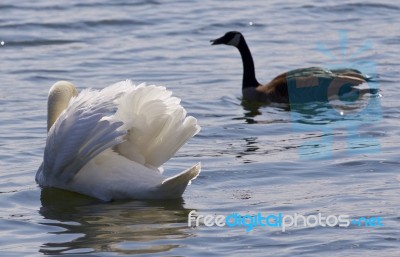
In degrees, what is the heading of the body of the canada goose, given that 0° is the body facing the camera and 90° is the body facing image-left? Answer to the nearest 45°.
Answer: approximately 90°

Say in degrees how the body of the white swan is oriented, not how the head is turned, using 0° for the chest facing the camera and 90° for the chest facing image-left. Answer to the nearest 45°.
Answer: approximately 135°

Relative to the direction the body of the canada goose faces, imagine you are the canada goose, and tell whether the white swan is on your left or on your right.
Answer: on your left

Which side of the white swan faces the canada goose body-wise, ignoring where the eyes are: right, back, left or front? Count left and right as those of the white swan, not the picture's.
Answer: right

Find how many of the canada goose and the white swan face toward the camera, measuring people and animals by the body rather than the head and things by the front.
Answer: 0
